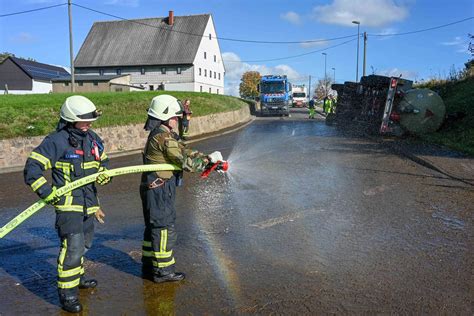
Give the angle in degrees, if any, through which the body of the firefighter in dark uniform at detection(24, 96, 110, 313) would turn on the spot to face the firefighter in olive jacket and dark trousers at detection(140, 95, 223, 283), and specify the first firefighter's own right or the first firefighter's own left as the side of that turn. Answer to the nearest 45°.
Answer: approximately 45° to the first firefighter's own left

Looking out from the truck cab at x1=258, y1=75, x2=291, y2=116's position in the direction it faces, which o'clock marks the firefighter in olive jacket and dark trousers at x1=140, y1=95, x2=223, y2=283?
The firefighter in olive jacket and dark trousers is roughly at 12 o'clock from the truck cab.

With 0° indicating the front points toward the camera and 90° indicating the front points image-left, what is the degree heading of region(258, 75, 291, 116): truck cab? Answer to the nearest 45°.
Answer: approximately 0°

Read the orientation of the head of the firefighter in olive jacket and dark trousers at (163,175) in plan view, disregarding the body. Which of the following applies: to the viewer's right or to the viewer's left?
to the viewer's right

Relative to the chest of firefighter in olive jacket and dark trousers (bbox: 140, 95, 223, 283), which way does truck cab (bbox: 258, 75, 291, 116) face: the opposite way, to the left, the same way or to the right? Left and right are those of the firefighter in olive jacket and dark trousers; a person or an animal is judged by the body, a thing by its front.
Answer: to the right

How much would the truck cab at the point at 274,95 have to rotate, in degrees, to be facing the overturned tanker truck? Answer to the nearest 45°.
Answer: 0° — it already faces it

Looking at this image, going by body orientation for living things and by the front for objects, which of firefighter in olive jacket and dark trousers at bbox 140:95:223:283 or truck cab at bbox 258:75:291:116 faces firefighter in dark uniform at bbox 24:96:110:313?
the truck cab

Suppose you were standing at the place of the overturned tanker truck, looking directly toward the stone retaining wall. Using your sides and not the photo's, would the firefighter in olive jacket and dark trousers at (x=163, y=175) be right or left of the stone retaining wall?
left

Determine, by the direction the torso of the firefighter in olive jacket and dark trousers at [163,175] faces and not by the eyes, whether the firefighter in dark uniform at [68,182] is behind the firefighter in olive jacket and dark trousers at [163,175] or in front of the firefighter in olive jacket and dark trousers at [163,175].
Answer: behind

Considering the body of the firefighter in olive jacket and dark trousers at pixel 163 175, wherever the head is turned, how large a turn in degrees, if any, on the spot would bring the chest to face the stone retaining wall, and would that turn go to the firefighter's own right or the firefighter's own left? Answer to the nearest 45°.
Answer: approximately 90° to the firefighter's own left

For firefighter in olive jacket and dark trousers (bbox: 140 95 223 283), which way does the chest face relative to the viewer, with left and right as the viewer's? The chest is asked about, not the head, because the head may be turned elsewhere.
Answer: facing to the right of the viewer

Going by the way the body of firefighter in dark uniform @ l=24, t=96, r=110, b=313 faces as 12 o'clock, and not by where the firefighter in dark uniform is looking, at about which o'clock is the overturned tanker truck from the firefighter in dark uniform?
The overturned tanker truck is roughly at 9 o'clock from the firefighter in dark uniform.

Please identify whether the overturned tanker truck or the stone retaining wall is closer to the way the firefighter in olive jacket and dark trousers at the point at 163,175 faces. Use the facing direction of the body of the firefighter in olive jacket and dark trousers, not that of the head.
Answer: the overturned tanker truck
